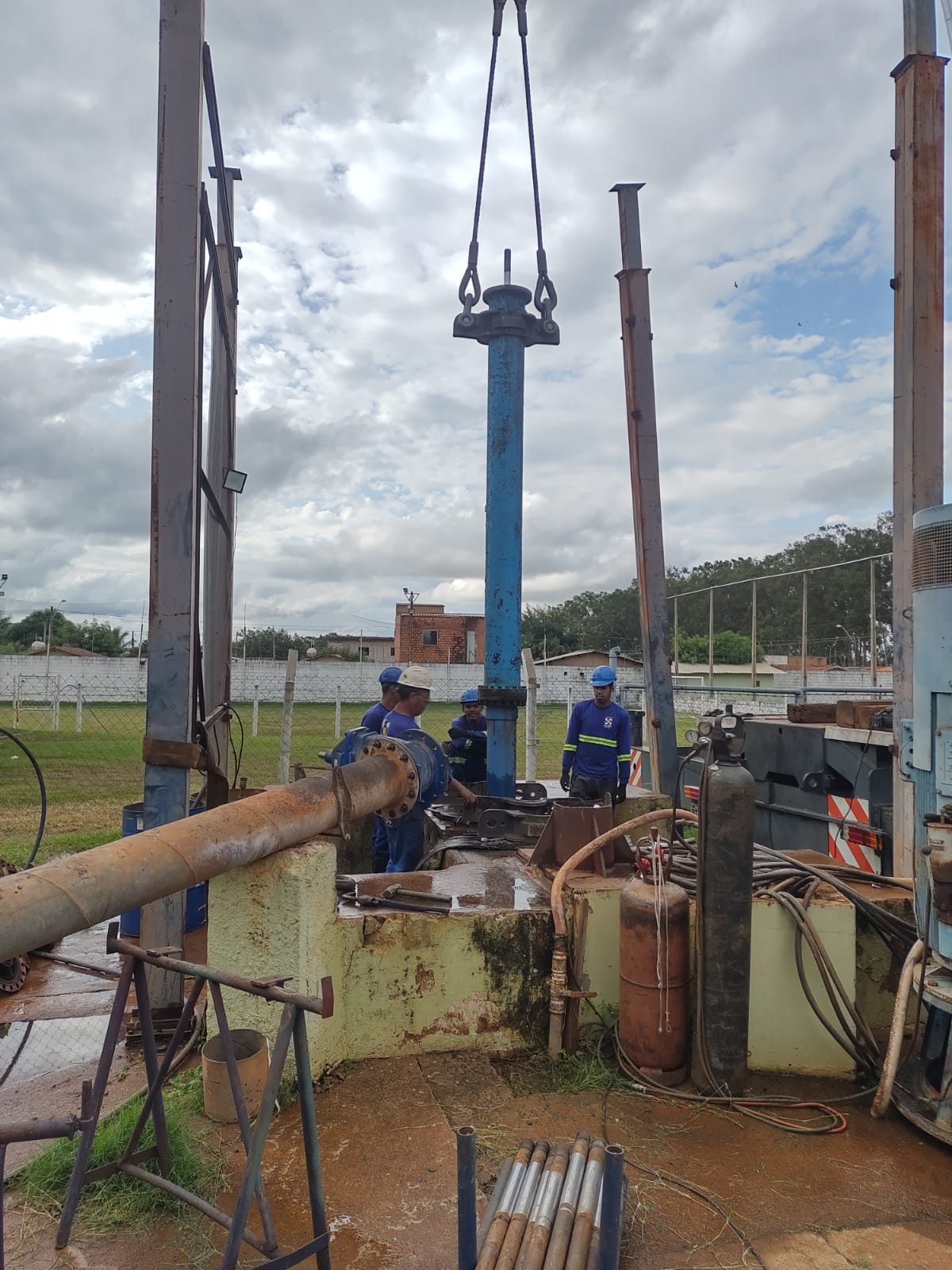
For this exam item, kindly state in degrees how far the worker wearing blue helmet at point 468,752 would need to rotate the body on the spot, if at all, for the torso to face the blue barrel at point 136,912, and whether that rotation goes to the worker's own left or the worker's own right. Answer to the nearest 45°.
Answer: approximately 45° to the worker's own right

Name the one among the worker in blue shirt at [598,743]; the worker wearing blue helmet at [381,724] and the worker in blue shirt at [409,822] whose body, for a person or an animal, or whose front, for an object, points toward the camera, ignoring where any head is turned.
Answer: the worker in blue shirt at [598,743]

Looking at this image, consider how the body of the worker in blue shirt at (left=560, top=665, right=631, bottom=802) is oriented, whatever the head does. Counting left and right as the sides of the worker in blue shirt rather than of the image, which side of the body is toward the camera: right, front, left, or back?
front

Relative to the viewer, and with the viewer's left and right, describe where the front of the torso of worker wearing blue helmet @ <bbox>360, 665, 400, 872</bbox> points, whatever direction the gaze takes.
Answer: facing to the right of the viewer

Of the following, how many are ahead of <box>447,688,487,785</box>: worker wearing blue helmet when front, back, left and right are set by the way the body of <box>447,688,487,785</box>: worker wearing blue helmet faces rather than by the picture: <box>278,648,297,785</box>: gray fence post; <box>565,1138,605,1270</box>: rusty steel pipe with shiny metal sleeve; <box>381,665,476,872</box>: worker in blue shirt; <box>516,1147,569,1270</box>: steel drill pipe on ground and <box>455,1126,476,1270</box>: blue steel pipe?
4

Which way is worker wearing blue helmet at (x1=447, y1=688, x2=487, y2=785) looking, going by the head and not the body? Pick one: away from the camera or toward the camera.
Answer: toward the camera

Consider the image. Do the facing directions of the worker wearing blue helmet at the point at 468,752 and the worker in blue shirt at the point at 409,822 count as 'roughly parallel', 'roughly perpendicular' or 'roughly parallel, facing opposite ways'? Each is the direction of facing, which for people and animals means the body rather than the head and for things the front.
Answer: roughly perpendicular

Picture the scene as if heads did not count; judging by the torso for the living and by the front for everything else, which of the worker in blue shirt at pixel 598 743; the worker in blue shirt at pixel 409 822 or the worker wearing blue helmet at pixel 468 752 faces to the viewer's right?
the worker in blue shirt at pixel 409 822

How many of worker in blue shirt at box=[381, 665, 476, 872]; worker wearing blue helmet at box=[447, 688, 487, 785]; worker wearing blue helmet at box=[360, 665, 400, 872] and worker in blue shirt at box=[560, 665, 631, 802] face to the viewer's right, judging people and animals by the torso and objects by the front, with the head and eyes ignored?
2

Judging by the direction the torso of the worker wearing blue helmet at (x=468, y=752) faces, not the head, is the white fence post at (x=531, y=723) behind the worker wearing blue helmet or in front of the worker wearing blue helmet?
behind

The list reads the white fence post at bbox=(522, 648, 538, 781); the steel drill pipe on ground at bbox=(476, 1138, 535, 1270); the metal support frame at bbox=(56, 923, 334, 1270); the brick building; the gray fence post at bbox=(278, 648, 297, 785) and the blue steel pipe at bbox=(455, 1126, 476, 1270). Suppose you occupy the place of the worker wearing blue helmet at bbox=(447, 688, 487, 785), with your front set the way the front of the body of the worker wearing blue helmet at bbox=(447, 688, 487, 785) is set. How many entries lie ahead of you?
3

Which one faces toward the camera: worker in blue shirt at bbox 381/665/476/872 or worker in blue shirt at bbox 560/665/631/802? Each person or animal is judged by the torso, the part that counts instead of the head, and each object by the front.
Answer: worker in blue shirt at bbox 560/665/631/802

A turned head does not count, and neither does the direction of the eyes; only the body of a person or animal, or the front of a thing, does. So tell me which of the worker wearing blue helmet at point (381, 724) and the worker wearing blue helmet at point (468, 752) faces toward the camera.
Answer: the worker wearing blue helmet at point (468, 752)

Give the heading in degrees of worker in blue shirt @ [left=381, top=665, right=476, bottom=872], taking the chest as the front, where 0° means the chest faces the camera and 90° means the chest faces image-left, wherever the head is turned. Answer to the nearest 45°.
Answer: approximately 270°

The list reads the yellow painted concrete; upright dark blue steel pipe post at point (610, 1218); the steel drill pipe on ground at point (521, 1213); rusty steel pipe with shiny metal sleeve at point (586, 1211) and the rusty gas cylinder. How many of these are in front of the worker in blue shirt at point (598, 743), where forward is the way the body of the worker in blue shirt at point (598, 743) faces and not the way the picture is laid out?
5

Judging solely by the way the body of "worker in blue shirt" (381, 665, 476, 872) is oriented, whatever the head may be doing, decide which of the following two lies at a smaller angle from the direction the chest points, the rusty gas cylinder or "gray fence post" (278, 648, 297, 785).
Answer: the rusty gas cylinder
